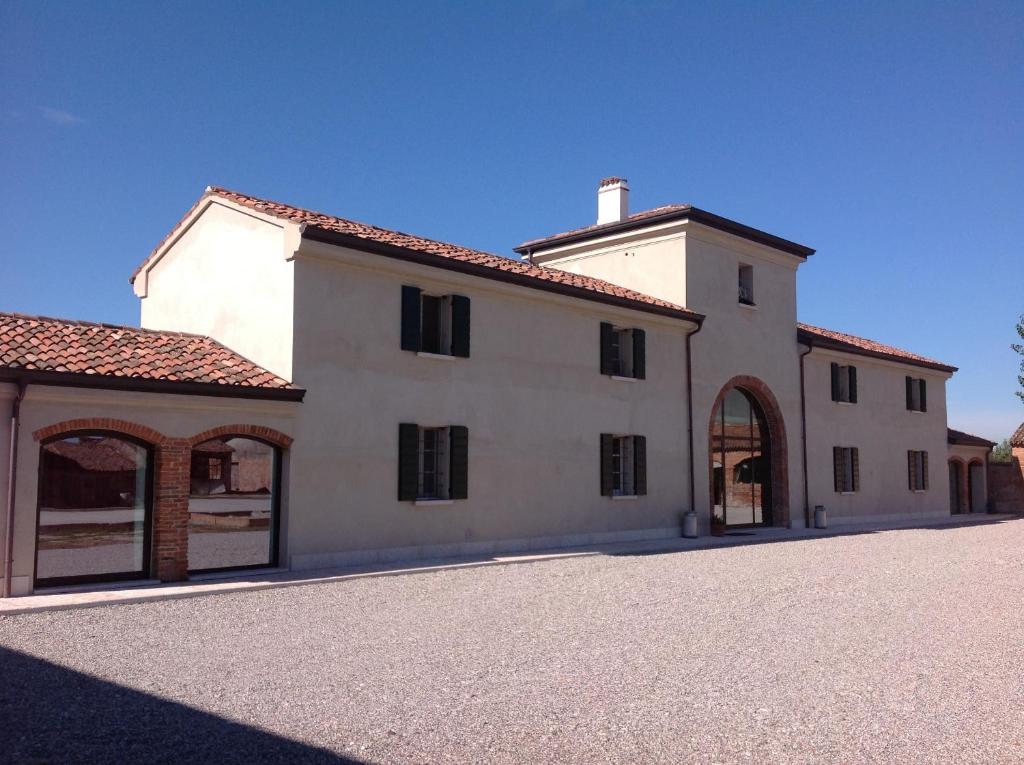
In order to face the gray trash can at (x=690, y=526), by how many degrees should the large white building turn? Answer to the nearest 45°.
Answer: approximately 90° to its left
